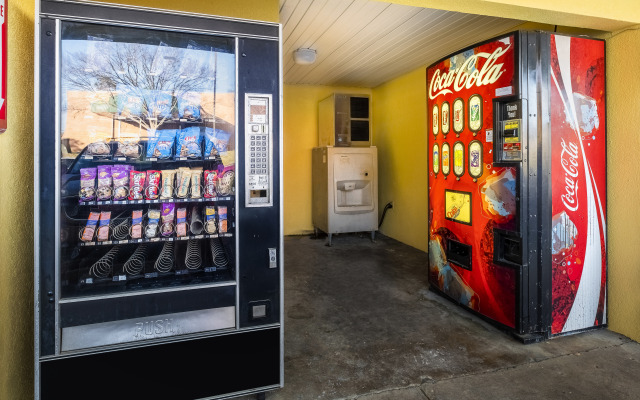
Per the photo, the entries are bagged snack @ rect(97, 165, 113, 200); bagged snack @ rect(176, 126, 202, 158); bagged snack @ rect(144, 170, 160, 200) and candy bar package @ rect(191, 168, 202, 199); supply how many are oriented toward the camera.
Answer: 4

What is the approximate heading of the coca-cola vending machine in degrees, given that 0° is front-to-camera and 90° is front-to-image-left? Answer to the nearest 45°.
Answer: approximately 45°

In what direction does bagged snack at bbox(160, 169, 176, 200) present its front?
toward the camera

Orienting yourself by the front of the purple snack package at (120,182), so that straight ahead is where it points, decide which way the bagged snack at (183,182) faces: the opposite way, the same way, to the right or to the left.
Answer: the same way

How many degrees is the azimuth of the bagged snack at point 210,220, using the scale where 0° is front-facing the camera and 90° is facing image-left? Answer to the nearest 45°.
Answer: approximately 0°

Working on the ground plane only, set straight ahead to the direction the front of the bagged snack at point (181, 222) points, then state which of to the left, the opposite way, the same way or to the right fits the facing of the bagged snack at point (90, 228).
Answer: the same way

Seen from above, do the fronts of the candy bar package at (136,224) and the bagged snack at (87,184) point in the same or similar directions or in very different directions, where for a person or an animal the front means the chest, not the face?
same or similar directions

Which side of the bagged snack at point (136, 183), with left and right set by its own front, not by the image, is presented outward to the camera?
front

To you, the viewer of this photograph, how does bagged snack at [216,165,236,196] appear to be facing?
facing the viewer

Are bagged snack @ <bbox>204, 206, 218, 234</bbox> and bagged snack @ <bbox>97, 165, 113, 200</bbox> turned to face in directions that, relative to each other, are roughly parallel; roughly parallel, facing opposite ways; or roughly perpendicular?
roughly parallel
